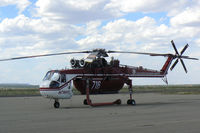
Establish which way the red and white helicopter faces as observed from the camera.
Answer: facing the viewer and to the left of the viewer
